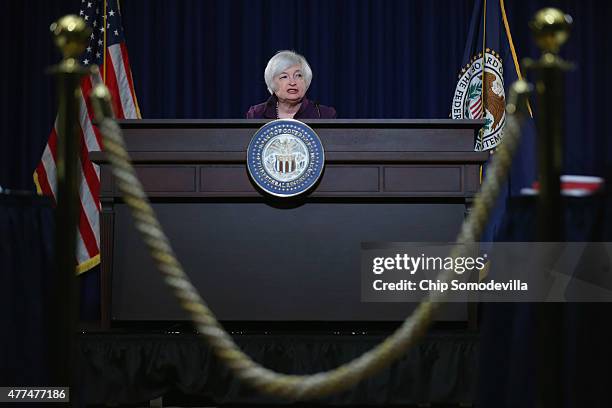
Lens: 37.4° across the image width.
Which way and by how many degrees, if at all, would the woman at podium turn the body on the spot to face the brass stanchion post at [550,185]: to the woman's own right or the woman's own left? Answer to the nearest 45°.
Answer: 0° — they already face it

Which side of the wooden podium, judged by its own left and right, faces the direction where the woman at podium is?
back

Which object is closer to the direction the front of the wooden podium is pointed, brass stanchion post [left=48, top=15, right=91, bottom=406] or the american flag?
the brass stanchion post

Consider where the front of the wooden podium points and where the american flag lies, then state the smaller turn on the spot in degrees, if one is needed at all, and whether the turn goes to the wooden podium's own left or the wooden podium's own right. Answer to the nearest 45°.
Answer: approximately 135° to the wooden podium's own right

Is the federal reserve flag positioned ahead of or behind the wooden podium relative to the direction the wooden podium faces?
behind

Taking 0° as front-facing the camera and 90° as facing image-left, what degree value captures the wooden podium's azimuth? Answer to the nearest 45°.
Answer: approximately 0°

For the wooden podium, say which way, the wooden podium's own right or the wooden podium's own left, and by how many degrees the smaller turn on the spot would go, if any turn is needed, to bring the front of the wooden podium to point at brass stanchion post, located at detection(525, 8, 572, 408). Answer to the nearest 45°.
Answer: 0° — it already faces it

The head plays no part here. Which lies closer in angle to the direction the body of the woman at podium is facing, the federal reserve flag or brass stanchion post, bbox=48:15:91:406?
the brass stanchion post

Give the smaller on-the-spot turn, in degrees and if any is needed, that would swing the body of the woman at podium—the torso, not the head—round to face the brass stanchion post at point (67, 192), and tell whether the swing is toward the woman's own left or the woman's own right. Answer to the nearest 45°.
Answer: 0° — they already face it

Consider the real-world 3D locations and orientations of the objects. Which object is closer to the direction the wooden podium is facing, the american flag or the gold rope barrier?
the gold rope barrier

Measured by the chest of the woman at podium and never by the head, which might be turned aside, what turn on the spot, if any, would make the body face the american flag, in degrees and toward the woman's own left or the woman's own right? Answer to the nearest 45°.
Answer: approximately 135° to the woman's own right

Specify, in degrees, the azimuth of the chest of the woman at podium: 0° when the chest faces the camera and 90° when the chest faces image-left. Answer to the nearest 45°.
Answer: approximately 0°

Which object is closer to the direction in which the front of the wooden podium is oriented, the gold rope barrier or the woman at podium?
the gold rope barrier
